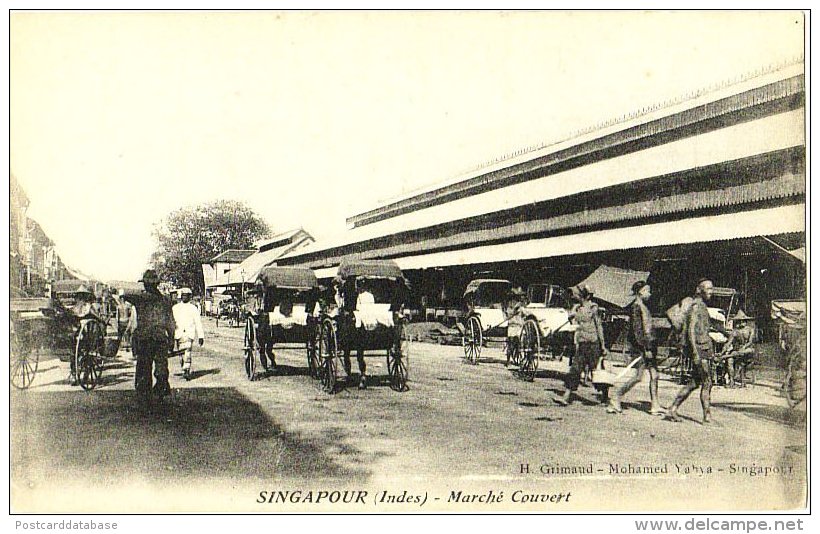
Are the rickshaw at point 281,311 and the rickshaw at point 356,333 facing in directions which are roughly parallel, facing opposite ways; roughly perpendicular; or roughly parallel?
roughly parallel

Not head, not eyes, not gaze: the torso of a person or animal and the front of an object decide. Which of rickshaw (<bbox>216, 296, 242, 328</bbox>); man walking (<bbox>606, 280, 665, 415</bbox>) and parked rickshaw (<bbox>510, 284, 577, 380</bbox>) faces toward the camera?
the rickshaw

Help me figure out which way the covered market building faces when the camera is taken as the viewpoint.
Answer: facing the viewer and to the left of the viewer

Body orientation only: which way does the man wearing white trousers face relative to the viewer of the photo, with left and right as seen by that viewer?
facing the viewer

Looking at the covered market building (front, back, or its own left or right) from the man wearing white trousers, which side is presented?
front

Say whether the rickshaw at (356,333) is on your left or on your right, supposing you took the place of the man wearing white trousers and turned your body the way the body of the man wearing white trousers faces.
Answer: on your left

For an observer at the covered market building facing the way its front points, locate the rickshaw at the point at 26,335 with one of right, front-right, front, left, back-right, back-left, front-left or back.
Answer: front

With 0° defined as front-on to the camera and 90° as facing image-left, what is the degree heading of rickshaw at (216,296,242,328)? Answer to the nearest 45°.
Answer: approximately 0°
